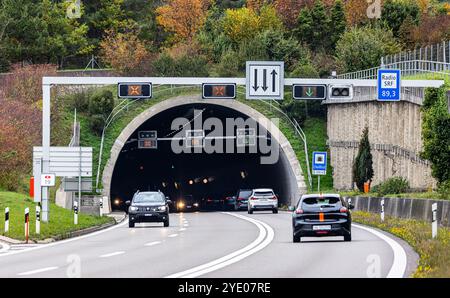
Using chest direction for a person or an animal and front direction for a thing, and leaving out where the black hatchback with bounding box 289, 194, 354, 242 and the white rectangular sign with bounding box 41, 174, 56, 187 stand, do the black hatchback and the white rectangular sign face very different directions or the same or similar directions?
very different directions

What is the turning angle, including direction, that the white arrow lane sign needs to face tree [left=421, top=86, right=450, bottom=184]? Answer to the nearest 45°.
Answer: approximately 135° to its left

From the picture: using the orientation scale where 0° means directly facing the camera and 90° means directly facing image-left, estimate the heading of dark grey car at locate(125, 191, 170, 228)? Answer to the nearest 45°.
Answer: approximately 0°

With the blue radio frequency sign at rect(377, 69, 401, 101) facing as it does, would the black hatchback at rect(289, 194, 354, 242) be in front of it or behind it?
in front

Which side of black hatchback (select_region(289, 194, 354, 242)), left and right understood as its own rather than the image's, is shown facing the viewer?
back
